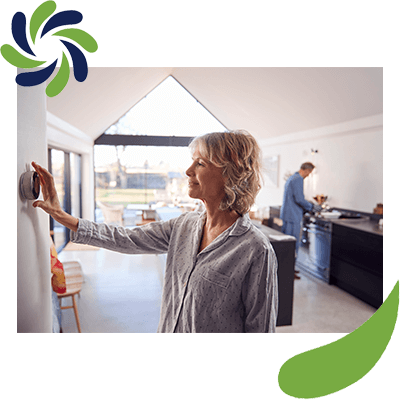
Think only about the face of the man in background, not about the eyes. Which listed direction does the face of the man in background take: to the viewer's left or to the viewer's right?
to the viewer's right

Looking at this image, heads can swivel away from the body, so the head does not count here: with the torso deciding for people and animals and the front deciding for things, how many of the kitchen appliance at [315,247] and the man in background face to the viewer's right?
1

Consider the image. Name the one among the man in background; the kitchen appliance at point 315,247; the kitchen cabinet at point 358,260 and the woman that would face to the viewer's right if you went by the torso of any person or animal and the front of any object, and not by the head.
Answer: the man in background

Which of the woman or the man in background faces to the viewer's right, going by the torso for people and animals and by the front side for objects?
the man in background

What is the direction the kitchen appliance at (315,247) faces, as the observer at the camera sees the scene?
facing the viewer and to the left of the viewer

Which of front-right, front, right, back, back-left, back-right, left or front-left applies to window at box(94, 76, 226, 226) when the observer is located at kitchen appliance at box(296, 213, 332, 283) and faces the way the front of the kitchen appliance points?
right

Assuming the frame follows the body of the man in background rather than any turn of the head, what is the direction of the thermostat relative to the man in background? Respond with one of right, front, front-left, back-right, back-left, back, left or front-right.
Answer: right

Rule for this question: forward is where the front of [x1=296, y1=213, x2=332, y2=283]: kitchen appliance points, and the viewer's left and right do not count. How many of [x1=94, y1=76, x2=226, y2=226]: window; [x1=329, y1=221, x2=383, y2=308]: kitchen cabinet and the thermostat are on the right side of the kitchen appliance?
1

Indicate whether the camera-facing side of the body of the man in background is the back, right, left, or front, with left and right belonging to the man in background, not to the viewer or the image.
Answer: right

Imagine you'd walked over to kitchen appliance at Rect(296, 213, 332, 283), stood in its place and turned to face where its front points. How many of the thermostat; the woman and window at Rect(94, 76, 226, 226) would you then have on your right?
1

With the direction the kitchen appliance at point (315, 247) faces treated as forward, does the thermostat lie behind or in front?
in front

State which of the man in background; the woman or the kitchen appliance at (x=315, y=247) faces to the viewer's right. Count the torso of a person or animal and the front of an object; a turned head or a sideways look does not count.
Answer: the man in background

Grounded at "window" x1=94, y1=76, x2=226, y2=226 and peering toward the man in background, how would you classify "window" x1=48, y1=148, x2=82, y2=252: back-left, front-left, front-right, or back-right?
front-right

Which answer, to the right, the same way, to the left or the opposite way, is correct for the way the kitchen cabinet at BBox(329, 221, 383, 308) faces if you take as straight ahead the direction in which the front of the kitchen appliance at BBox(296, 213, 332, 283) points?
the same way

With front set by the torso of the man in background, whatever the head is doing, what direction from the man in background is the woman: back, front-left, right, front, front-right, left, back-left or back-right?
right

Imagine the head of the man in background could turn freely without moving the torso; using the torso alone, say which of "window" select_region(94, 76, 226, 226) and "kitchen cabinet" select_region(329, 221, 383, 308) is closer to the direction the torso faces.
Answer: the kitchen cabinet

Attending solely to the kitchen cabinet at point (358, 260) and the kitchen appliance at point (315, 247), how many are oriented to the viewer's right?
0
